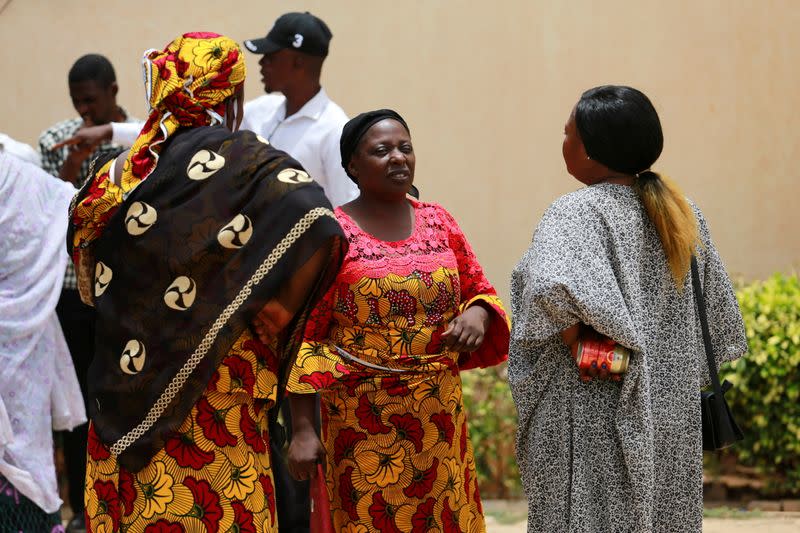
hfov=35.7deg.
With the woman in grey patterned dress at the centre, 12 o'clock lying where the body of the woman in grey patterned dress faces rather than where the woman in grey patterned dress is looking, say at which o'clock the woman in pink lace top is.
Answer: The woman in pink lace top is roughly at 11 o'clock from the woman in grey patterned dress.

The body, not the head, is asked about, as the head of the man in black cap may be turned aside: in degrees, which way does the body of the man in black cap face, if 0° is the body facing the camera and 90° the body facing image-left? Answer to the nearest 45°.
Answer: approximately 45°

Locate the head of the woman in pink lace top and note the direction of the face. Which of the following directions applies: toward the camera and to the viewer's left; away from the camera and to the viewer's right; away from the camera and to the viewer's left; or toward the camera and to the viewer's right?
toward the camera and to the viewer's right

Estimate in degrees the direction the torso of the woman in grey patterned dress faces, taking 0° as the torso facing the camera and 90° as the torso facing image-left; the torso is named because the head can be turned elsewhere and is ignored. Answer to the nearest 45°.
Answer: approximately 135°

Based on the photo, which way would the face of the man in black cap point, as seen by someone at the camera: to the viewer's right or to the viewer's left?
to the viewer's left

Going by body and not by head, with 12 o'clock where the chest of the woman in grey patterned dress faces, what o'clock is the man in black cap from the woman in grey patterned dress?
The man in black cap is roughly at 12 o'clock from the woman in grey patterned dress.

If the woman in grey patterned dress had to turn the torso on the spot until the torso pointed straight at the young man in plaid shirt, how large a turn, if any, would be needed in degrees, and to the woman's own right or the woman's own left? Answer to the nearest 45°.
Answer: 0° — they already face them

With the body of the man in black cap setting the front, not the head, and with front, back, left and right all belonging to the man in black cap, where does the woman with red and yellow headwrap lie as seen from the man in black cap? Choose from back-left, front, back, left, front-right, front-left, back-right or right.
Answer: front-left

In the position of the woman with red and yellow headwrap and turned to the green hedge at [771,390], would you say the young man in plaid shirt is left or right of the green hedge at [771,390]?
left
